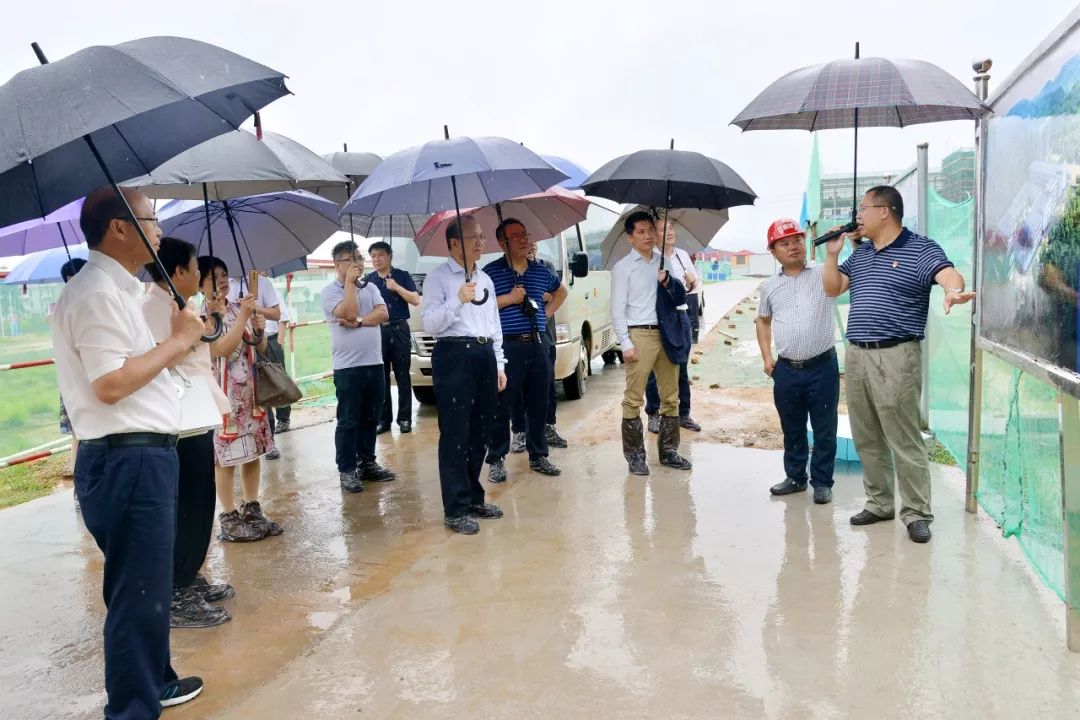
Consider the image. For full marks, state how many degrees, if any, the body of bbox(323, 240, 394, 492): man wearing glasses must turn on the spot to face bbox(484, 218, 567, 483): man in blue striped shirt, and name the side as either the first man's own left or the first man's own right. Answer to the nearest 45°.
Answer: approximately 45° to the first man's own left

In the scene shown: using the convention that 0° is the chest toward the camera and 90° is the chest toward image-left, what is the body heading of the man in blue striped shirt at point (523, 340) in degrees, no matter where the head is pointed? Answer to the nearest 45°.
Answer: approximately 0°

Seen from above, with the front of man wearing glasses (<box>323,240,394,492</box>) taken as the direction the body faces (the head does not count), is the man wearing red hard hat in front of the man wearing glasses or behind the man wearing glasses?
in front

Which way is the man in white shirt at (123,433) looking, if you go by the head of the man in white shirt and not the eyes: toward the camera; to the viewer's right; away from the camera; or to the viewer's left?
to the viewer's right

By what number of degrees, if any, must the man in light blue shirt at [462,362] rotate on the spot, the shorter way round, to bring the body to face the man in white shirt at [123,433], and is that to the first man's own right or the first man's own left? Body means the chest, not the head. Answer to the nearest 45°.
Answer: approximately 90° to the first man's own right

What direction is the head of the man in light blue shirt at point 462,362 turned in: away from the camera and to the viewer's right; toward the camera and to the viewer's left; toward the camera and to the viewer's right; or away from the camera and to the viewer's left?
toward the camera and to the viewer's right

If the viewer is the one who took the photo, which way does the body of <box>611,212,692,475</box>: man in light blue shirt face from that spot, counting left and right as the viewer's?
facing the viewer and to the right of the viewer

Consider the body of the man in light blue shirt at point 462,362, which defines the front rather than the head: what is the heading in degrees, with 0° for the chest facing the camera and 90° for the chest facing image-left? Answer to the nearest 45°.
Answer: approximately 315°

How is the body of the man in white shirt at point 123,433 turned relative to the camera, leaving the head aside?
to the viewer's right

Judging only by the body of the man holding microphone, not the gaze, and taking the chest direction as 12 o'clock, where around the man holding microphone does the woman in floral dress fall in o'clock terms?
The woman in floral dress is roughly at 1 o'clock from the man holding microphone.

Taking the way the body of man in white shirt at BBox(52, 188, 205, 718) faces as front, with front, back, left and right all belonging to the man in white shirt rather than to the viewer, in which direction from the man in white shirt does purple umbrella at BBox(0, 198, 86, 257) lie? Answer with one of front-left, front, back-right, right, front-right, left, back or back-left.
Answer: left

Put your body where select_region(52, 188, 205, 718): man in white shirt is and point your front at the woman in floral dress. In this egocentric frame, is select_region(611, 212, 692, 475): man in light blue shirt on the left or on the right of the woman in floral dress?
right
